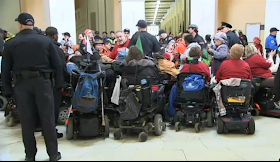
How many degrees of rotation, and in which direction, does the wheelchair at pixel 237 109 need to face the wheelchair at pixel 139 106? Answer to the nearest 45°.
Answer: approximately 90° to its left

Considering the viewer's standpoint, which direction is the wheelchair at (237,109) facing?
facing away from the viewer

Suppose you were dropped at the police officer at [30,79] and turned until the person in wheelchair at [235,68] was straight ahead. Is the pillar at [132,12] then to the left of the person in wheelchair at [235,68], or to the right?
left

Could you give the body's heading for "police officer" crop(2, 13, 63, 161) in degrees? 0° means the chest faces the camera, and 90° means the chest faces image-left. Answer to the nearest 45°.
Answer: approximately 180°

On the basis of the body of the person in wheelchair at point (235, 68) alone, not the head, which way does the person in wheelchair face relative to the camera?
away from the camera
